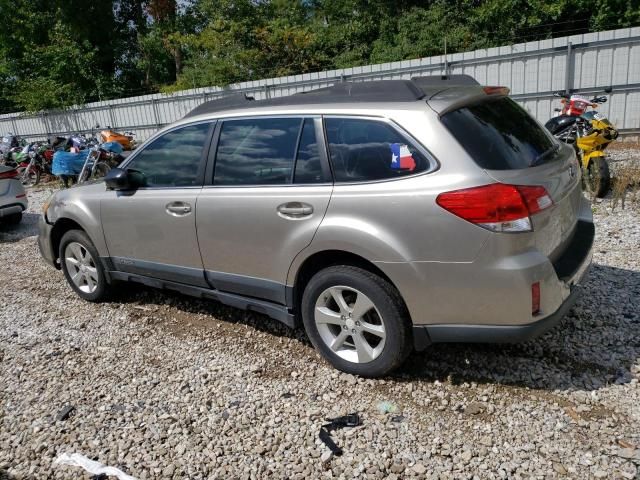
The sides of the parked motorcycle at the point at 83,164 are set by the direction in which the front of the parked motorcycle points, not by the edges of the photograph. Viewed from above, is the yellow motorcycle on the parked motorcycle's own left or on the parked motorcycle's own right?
on the parked motorcycle's own left

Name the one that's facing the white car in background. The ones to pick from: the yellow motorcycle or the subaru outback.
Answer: the subaru outback

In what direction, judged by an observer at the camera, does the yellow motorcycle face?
facing the viewer and to the right of the viewer

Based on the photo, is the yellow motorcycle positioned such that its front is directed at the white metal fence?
no

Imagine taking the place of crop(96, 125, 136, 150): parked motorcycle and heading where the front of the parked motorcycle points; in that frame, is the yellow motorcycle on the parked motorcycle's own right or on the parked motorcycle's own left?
on the parked motorcycle's own left

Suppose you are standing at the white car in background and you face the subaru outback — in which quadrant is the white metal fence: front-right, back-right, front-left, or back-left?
front-left

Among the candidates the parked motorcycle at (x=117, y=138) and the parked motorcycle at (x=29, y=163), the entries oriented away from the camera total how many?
0

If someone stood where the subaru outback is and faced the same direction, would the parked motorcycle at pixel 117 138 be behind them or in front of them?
in front

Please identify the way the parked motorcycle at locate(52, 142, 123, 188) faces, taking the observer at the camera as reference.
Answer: facing the viewer and to the left of the viewer

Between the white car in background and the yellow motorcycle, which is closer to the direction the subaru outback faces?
the white car in background

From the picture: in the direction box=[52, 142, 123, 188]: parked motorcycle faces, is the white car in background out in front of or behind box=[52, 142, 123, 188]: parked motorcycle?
in front
